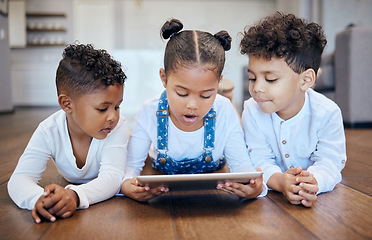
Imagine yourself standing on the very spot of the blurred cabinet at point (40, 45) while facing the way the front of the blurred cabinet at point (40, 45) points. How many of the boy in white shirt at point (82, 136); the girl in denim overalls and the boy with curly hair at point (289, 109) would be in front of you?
3

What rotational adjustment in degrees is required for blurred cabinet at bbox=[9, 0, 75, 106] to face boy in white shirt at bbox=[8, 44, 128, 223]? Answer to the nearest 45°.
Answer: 0° — it already faces them

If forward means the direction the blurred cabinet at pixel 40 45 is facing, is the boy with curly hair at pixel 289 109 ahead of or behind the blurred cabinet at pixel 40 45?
ahead

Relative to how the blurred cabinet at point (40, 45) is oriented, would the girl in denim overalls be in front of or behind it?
in front

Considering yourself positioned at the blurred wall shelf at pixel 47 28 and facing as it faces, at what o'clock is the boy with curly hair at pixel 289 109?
The boy with curly hair is roughly at 12 o'clock from the blurred wall shelf.
